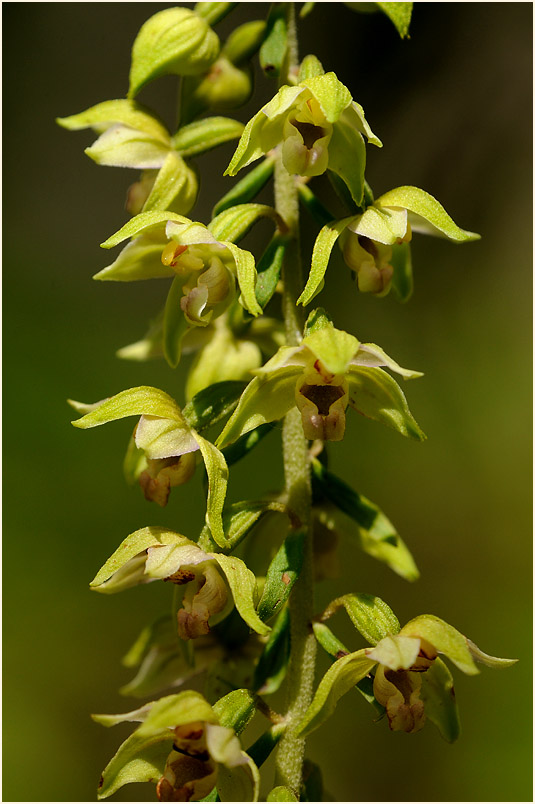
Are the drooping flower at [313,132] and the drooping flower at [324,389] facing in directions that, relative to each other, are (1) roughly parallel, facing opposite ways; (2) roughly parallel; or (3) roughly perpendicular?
roughly parallel

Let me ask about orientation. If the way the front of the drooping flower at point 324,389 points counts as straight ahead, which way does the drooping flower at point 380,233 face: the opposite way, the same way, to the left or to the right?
the same way

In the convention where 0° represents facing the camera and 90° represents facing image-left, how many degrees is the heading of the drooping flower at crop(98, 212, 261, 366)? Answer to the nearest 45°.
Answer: approximately 45°

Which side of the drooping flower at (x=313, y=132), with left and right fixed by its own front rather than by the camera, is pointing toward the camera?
front

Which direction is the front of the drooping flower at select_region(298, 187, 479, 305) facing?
toward the camera

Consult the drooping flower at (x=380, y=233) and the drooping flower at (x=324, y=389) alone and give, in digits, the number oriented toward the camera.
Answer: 2

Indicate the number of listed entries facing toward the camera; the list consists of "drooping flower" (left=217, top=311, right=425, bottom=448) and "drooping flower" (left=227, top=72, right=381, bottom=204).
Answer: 2

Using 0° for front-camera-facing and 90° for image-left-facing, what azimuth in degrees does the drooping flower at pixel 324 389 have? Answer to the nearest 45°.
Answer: approximately 0°
